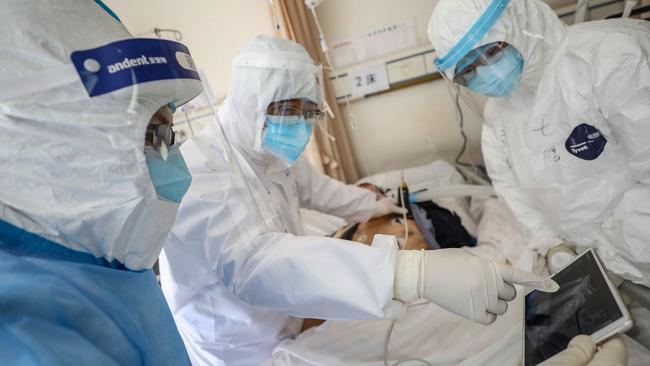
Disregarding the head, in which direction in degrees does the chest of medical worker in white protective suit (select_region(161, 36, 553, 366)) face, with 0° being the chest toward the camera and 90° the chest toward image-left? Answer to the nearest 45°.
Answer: approximately 315°

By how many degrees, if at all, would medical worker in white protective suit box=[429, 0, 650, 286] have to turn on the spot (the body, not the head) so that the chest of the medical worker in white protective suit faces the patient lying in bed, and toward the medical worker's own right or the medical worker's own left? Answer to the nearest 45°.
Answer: approximately 45° to the medical worker's own right

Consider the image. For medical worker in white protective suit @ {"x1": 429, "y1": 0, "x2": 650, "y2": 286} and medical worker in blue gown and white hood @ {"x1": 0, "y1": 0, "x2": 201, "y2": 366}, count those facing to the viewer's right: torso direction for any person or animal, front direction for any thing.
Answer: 1

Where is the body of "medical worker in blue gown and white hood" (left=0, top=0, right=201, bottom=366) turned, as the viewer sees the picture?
to the viewer's right

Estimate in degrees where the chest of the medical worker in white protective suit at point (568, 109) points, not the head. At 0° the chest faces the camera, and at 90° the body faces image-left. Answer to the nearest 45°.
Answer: approximately 45°

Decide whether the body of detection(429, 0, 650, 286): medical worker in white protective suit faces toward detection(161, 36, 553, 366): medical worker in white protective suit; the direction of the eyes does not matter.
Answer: yes

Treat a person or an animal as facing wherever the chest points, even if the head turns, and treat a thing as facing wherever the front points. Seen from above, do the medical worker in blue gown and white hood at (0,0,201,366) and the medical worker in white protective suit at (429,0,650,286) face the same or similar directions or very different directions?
very different directions
